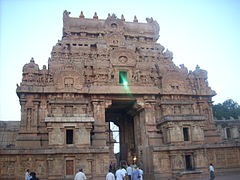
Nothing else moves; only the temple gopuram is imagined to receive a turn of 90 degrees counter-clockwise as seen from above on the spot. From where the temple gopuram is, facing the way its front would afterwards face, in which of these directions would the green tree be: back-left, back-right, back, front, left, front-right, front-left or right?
front-left

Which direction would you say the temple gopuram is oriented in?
toward the camera
